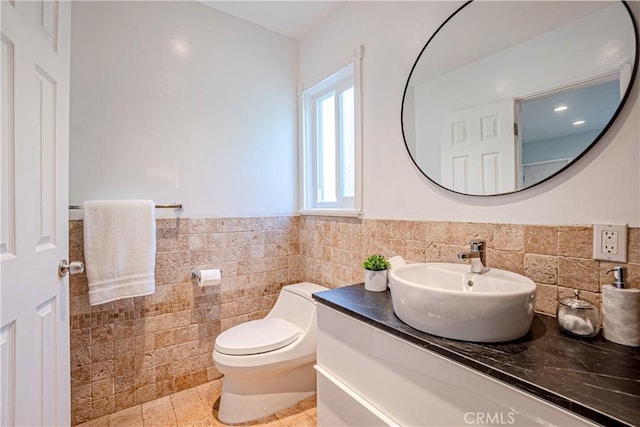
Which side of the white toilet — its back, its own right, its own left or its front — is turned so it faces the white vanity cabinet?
left

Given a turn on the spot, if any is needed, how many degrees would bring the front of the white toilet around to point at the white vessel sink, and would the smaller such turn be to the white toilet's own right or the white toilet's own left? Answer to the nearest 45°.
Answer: approximately 90° to the white toilet's own left

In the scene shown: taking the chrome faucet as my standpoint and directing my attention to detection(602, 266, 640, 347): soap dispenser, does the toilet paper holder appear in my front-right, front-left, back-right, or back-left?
back-right

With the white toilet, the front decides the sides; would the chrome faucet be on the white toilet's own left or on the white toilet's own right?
on the white toilet's own left

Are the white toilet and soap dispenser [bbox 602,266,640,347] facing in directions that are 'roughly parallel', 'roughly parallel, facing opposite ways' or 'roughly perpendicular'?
roughly perpendicular

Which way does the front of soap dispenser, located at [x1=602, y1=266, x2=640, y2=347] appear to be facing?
to the viewer's left

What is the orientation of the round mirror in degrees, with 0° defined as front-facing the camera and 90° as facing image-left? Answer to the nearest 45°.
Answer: approximately 45°
